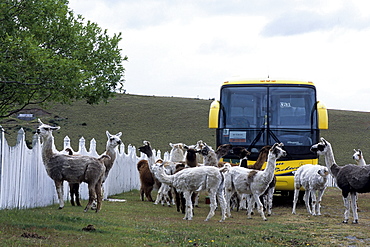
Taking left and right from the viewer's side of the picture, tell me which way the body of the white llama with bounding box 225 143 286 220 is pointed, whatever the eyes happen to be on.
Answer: facing to the right of the viewer

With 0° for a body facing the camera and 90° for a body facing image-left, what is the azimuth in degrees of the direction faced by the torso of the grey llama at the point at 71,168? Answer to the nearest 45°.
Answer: approximately 90°

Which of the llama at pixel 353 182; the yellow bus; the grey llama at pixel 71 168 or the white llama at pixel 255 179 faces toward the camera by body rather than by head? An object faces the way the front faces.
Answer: the yellow bus

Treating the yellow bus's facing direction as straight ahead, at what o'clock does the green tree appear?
The green tree is roughly at 2 o'clock from the yellow bus.

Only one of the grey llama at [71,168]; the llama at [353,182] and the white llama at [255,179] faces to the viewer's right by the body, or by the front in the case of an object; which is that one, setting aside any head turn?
the white llama

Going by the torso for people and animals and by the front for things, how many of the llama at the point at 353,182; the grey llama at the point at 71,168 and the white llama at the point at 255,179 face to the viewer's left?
2

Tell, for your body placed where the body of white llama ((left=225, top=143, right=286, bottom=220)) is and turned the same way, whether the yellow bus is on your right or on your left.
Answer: on your left

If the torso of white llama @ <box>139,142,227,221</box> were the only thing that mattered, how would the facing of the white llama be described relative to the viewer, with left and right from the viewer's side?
facing to the left of the viewer

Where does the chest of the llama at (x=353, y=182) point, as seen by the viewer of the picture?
to the viewer's left
